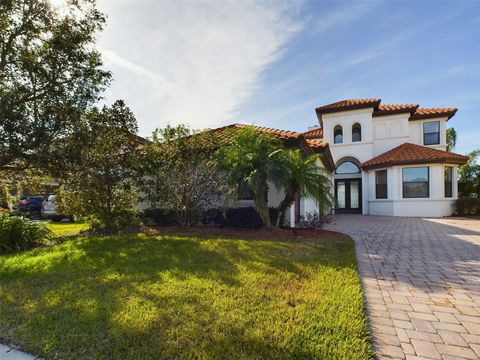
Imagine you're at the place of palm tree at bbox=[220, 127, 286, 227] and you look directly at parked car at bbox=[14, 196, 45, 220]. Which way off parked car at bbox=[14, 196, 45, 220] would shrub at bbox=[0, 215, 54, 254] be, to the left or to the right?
left

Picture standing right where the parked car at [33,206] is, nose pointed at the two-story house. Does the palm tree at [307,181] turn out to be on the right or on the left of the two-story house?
right

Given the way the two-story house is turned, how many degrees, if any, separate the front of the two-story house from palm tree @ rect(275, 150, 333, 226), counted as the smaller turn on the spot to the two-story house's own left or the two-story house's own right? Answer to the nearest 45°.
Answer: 0° — it already faces it

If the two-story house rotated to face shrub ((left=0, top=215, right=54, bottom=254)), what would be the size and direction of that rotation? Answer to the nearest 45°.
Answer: approximately 45° to its right

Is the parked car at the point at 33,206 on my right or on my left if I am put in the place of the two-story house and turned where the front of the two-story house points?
on my right

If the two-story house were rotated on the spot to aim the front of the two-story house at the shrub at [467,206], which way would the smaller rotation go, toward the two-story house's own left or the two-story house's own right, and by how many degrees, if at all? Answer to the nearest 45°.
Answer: approximately 90° to the two-story house's own left

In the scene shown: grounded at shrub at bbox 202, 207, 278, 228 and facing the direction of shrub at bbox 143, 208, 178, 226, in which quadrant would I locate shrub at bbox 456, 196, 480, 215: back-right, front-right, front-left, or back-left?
back-right

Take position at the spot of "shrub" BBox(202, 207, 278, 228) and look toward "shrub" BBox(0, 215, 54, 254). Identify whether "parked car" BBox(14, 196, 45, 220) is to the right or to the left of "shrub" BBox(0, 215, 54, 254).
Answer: right

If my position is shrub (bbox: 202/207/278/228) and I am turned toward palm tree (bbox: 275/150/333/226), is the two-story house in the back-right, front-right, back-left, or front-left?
front-left

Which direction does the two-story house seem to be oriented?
toward the camera

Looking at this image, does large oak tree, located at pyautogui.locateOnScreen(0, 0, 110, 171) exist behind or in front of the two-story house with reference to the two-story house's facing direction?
in front

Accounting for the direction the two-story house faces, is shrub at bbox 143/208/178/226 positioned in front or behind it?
in front

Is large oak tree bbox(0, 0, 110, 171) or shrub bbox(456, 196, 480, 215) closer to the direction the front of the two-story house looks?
the large oak tree

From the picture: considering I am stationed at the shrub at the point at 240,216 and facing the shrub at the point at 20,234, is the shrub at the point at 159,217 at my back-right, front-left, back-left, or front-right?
front-right

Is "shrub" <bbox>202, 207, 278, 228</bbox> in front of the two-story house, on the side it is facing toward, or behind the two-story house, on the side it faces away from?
in front
